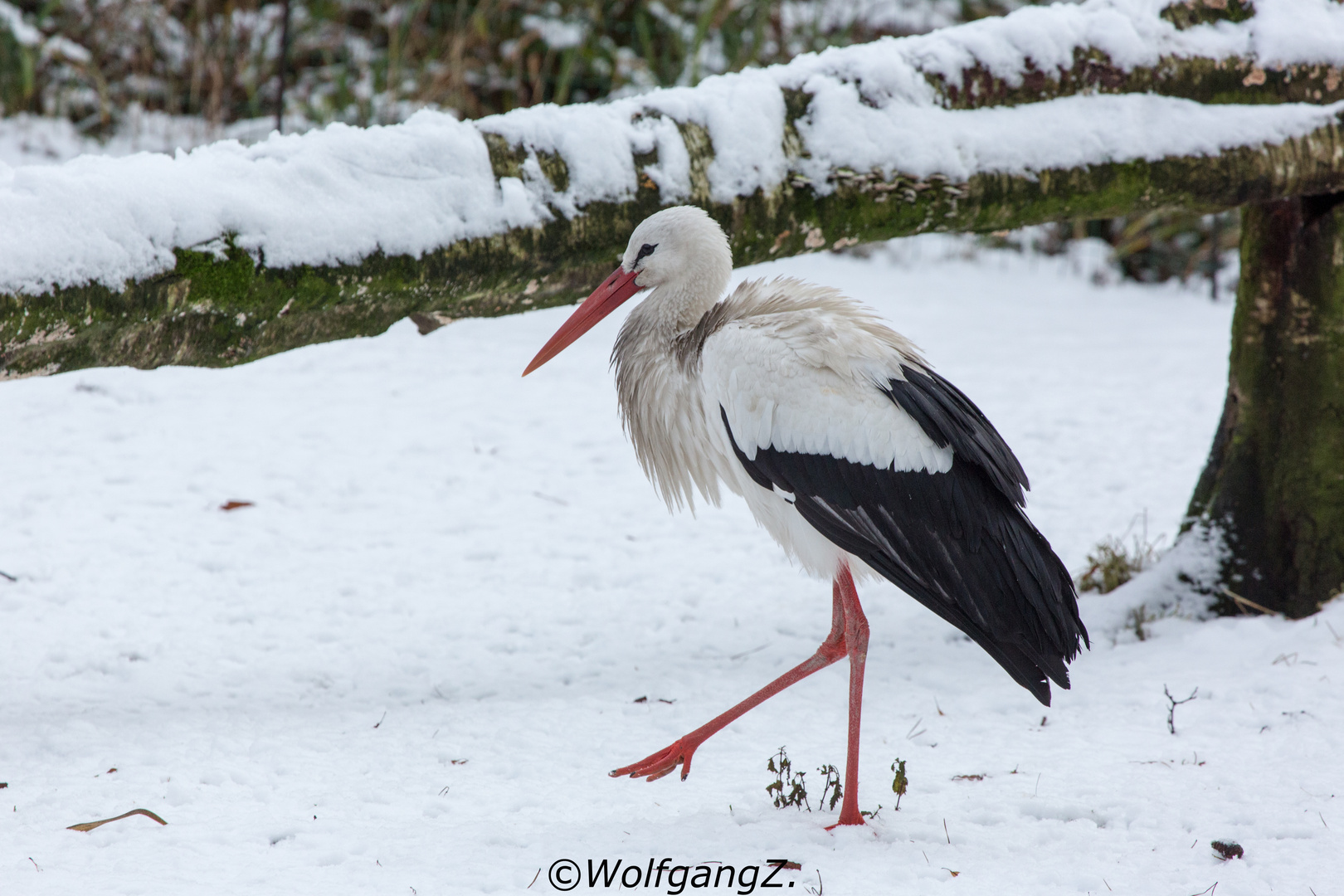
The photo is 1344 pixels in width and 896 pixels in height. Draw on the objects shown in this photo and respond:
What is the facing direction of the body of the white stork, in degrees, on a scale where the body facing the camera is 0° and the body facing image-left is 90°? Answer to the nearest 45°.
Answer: approximately 90°

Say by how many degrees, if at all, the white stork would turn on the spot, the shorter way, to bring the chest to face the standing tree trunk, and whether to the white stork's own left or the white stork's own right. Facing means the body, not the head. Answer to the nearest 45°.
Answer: approximately 135° to the white stork's own right

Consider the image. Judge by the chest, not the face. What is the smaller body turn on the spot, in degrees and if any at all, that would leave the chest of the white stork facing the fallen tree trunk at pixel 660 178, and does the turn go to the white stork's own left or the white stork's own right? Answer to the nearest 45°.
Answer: approximately 45° to the white stork's own right

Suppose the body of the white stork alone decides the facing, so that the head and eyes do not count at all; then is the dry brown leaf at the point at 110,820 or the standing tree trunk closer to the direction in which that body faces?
the dry brown leaf

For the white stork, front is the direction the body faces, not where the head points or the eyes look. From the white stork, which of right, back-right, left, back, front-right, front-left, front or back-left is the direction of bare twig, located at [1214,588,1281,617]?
back-right

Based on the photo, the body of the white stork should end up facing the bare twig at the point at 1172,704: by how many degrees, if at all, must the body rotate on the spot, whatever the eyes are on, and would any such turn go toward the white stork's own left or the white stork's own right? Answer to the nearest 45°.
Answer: approximately 135° to the white stork's own right
